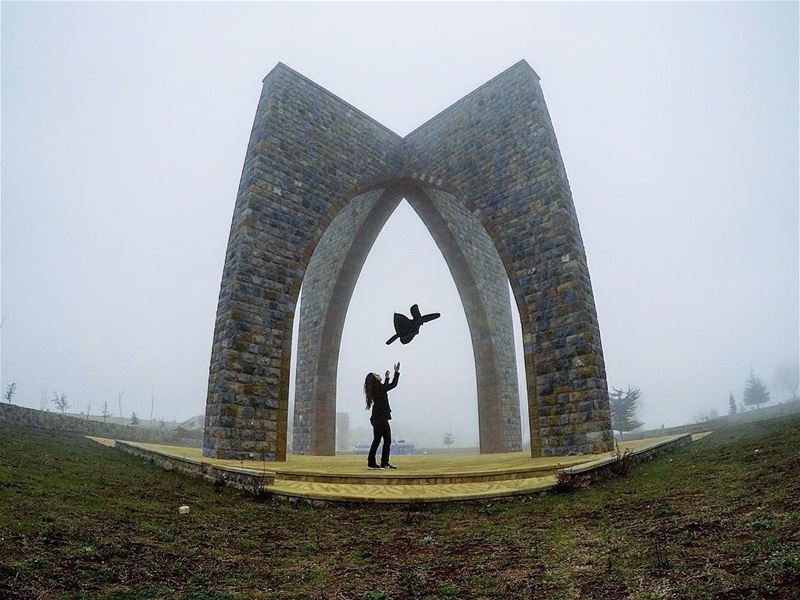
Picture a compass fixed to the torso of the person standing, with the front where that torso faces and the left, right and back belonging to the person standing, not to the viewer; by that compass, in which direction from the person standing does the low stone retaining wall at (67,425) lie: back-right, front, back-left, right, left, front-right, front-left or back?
back-left

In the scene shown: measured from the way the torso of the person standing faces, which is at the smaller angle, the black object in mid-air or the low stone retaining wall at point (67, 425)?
the black object in mid-air
